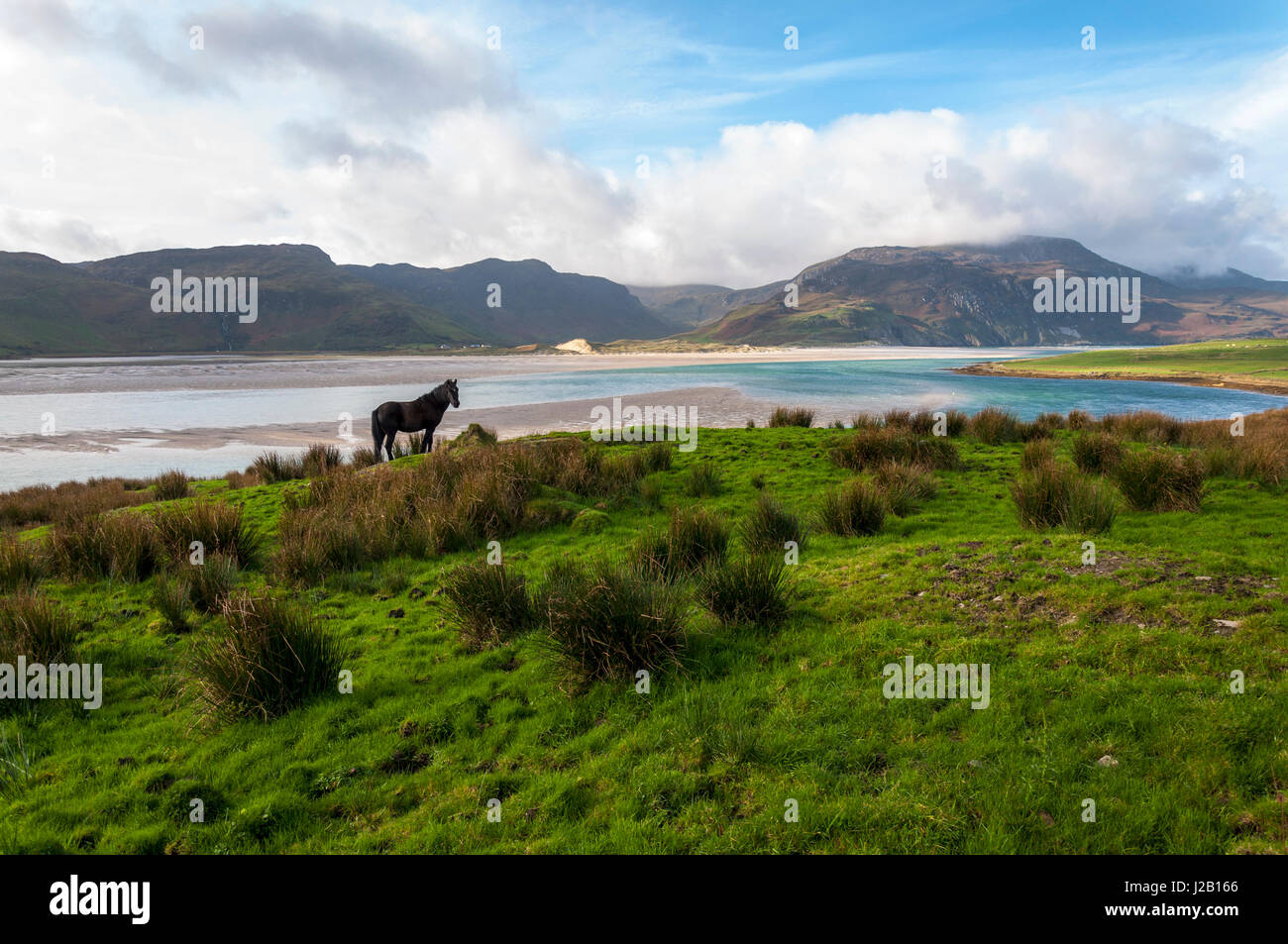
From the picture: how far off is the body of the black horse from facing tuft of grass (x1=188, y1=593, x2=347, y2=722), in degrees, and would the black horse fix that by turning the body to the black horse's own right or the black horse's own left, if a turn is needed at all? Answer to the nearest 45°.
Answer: approximately 90° to the black horse's own right

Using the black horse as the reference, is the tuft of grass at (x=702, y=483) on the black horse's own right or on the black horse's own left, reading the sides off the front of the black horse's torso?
on the black horse's own right

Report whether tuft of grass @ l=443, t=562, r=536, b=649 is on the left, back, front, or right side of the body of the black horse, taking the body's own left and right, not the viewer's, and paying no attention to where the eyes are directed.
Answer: right

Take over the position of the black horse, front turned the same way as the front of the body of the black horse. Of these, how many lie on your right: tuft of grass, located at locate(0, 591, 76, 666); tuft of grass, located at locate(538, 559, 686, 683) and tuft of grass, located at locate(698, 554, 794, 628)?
3

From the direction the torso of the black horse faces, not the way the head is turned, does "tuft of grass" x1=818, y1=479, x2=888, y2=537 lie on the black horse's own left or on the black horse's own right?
on the black horse's own right

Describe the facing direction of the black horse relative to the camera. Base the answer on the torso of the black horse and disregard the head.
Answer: to the viewer's right

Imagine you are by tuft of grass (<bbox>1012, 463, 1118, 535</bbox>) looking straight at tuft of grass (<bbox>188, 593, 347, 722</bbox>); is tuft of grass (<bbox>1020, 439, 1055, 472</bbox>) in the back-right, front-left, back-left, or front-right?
back-right

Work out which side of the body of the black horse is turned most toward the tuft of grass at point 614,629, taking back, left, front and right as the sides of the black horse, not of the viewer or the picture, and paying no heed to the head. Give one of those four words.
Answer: right

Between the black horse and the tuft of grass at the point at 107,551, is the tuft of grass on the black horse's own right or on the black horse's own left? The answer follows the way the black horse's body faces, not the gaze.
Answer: on the black horse's own right
